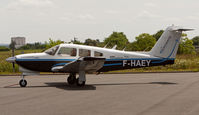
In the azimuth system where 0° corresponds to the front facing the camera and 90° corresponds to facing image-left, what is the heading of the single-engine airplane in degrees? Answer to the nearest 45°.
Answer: approximately 90°
